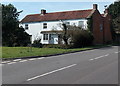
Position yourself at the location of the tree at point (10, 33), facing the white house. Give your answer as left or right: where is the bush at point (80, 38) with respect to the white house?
right

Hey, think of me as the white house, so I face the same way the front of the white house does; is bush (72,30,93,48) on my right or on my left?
on my left

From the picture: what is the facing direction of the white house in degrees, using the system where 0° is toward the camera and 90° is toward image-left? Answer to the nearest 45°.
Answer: approximately 45°
